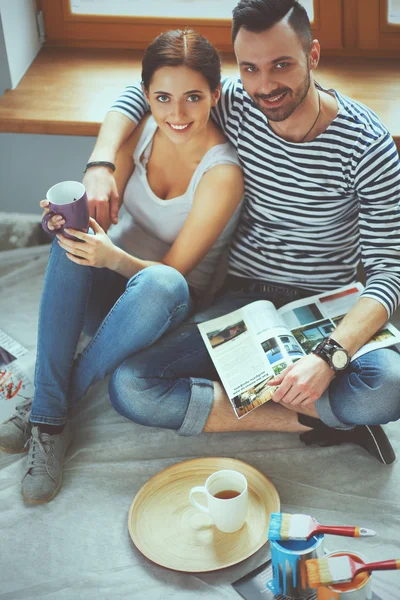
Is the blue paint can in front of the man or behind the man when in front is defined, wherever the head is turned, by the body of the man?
in front

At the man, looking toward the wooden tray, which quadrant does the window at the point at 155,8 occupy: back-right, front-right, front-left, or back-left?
back-right

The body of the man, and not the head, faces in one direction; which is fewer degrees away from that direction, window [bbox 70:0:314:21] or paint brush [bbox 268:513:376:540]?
the paint brush

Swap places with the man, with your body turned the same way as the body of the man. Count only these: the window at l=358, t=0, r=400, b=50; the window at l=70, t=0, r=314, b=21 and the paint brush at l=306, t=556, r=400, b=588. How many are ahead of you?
1

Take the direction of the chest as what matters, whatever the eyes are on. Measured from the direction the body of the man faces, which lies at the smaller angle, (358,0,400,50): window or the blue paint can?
the blue paint can

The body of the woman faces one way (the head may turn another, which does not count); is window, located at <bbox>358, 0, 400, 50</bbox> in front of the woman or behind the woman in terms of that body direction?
behind

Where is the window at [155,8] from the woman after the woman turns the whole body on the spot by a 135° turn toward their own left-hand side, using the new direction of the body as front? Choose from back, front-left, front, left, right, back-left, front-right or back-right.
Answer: left

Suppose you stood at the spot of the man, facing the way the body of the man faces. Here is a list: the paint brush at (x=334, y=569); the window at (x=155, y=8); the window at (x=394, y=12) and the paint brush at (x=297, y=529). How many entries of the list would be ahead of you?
2

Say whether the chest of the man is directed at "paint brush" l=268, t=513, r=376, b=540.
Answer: yes
